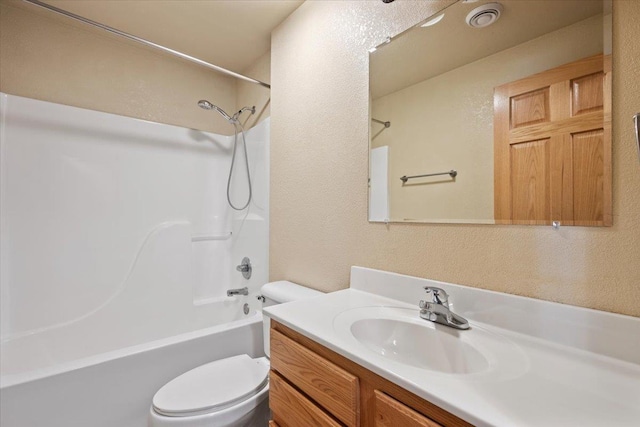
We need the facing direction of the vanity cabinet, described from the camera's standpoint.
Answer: facing the viewer and to the left of the viewer

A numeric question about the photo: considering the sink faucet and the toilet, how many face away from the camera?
0

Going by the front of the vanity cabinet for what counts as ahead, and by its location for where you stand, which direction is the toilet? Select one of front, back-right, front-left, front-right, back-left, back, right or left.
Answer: right

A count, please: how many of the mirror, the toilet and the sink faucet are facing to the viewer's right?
0

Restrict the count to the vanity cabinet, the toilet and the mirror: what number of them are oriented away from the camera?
0

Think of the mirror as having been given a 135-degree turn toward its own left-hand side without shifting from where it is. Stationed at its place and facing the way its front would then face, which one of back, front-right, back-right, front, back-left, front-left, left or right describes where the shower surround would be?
back

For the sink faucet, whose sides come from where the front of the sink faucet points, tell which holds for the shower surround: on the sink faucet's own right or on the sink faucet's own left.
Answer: on the sink faucet's own right

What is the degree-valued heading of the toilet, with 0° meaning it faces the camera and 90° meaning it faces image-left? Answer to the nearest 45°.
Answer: approximately 45°

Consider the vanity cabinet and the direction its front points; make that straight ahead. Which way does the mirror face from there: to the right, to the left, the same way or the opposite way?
the same way

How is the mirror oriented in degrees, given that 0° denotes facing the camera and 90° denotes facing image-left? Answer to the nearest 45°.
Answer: approximately 45°
